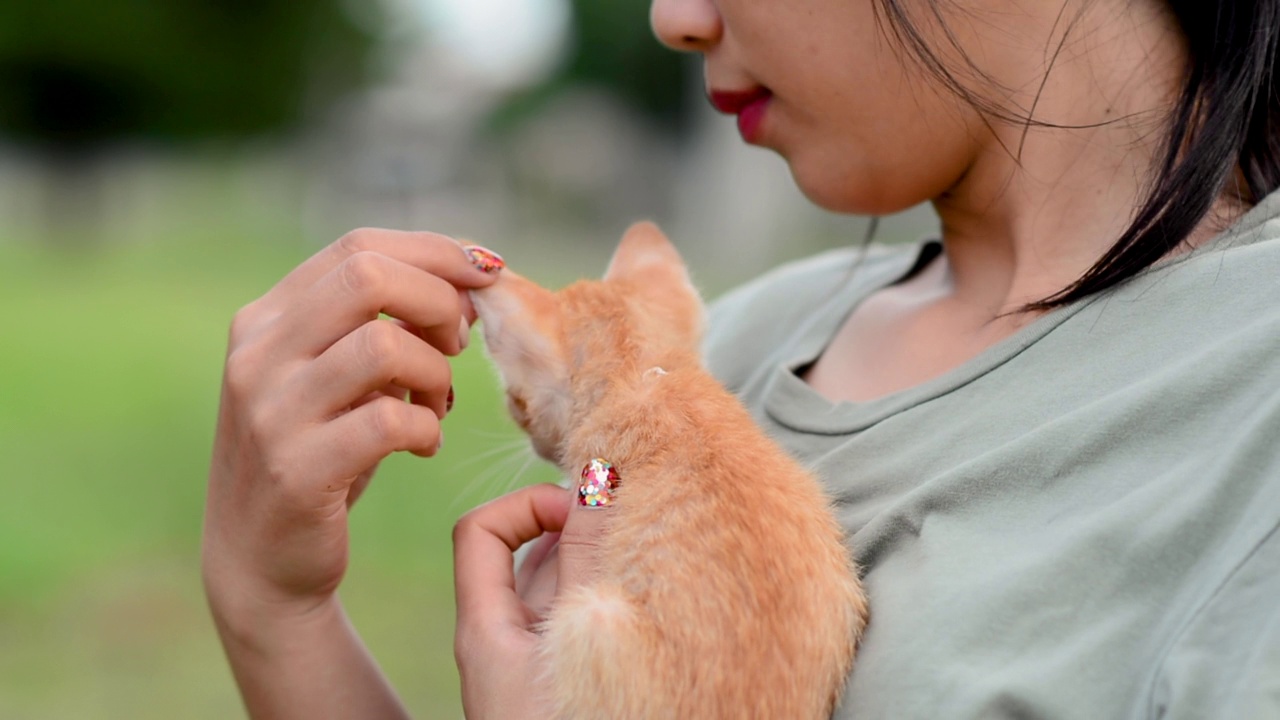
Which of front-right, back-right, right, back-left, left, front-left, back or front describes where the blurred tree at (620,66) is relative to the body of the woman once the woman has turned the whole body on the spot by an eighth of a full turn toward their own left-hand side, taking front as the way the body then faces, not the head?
back

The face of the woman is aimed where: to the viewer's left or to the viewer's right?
to the viewer's left

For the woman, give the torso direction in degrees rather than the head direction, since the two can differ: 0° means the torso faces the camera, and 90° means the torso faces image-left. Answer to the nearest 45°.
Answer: approximately 45°

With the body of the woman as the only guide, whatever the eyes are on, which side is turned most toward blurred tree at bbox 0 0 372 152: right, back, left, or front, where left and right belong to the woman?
right

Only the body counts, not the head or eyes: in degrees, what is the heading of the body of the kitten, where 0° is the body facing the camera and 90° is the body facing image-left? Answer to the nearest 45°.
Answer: approximately 135°
